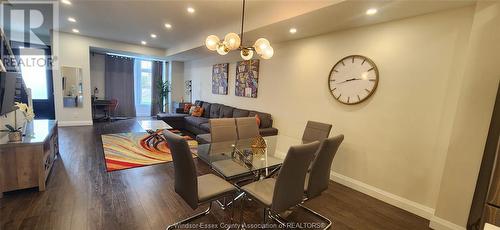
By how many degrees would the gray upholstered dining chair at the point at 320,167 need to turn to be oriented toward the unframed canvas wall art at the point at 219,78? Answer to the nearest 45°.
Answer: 0° — it already faces it

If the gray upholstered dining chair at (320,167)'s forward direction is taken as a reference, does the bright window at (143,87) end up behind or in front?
in front

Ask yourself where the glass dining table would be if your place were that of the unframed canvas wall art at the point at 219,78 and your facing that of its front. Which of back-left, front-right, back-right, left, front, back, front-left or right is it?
front-left

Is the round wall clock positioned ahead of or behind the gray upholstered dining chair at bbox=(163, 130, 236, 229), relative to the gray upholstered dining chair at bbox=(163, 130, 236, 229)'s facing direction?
ahead

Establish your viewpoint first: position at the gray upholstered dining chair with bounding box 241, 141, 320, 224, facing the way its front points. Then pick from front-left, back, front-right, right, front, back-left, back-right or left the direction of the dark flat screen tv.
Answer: front-left

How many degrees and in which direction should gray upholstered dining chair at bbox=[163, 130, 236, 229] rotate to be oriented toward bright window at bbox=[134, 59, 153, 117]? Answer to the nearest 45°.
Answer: approximately 45° to its left

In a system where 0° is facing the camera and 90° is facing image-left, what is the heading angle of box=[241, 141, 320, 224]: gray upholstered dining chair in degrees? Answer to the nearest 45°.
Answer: approximately 135°

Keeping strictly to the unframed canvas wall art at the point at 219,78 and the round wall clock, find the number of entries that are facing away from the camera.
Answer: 0

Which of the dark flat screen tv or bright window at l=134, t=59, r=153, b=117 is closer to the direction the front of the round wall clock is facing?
the dark flat screen tv

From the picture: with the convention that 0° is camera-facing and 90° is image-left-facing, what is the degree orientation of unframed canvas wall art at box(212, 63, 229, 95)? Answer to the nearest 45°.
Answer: approximately 45°

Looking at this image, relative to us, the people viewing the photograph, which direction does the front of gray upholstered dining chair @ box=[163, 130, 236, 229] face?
facing away from the viewer and to the right of the viewer

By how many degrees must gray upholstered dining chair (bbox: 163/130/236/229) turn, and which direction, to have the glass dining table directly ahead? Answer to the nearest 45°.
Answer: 0° — it already faces it

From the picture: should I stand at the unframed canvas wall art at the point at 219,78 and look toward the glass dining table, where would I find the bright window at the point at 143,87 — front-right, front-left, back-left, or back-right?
back-right

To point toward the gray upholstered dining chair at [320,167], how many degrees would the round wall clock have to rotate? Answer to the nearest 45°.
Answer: approximately 45° to its left

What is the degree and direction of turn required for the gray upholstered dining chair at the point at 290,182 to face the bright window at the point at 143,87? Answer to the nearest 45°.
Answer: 0° — it already faces it

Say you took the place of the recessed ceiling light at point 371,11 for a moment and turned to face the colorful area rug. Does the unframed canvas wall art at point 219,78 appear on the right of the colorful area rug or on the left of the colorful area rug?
right
